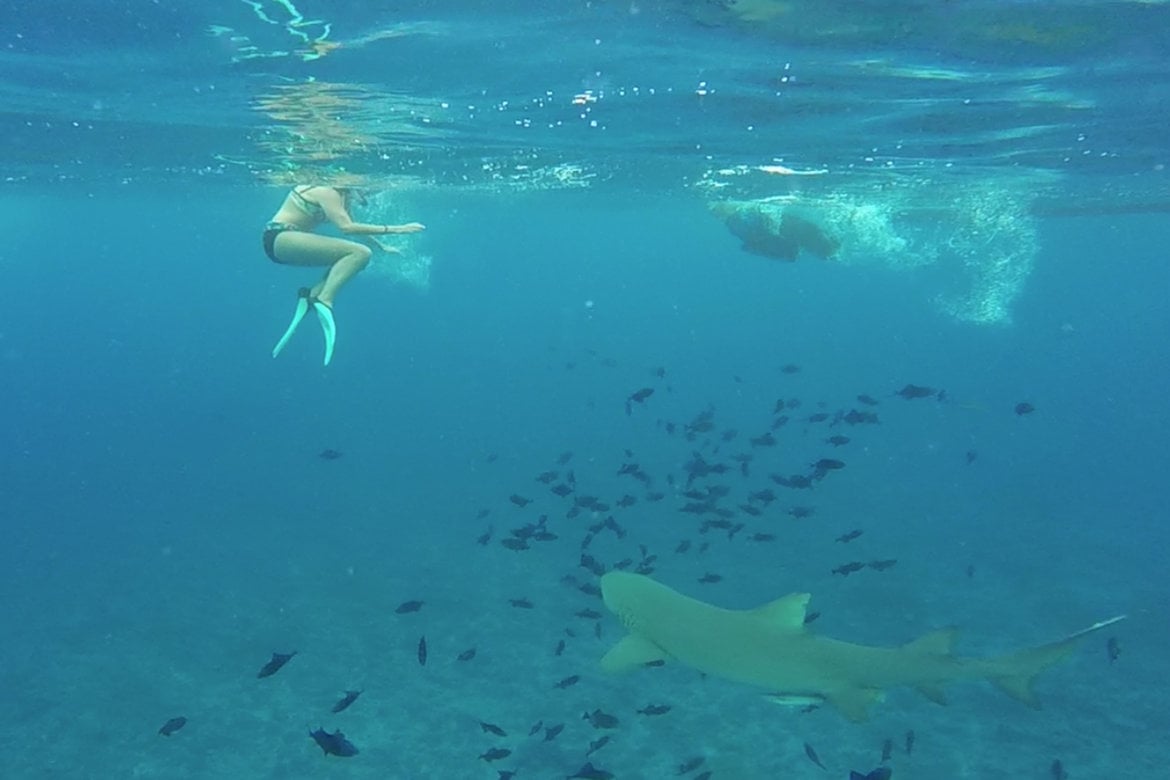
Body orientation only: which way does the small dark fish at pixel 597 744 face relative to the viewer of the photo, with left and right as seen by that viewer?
facing to the left of the viewer

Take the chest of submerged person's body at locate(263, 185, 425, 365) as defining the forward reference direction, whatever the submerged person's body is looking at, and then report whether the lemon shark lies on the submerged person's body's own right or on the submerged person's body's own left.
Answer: on the submerged person's body's own right

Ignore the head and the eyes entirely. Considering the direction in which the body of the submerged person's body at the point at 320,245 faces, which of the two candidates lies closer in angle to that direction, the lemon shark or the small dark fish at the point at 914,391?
the small dark fish

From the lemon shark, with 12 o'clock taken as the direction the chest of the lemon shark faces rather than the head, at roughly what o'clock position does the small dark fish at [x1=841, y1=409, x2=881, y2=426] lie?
The small dark fish is roughly at 3 o'clock from the lemon shark.

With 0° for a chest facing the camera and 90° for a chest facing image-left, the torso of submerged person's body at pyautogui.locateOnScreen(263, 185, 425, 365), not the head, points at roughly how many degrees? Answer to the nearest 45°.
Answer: approximately 270°

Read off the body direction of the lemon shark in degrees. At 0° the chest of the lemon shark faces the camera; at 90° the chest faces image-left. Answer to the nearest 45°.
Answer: approximately 90°
